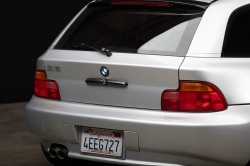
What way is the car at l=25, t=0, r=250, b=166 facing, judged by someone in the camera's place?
facing away from the viewer and to the right of the viewer
